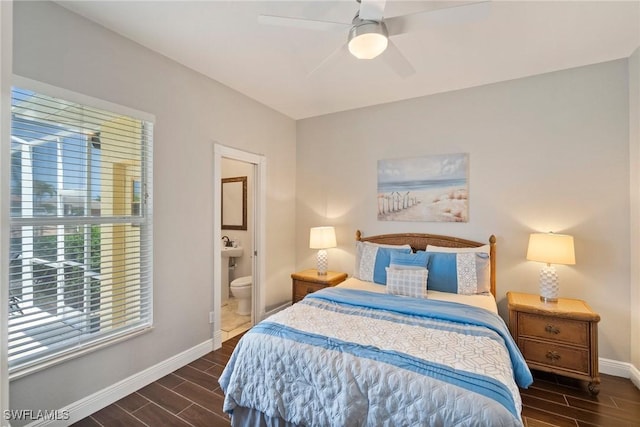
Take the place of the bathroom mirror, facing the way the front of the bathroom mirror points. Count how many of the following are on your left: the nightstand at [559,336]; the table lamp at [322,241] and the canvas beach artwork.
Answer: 3

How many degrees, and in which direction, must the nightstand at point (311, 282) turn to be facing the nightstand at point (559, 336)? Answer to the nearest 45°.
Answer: approximately 90° to its left

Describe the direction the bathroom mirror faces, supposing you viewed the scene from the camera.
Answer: facing the viewer and to the left of the viewer

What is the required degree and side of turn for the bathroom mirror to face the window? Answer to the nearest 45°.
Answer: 0° — it already faces it

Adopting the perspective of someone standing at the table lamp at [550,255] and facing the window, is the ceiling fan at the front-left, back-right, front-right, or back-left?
front-left

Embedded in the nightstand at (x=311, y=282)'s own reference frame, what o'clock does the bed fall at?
The bed is roughly at 10 o'clock from the nightstand.

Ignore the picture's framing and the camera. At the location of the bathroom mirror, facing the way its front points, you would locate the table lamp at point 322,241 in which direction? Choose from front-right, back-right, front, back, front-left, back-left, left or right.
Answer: left

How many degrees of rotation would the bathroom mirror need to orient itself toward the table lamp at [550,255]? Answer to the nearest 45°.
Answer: approximately 90° to its left

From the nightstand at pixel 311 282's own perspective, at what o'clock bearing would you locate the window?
The window is roughly at 12 o'clock from the nightstand.

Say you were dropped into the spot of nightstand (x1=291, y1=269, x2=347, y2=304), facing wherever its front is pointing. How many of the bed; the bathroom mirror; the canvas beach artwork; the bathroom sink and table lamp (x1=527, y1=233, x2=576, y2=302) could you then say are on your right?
2

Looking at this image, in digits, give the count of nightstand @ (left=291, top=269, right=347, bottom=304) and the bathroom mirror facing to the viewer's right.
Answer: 0

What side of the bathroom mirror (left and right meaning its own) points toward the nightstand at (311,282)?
left

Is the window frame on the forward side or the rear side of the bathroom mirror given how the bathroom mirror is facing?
on the forward side

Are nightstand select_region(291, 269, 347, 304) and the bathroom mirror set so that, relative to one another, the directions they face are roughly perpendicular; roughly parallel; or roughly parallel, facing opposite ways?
roughly parallel

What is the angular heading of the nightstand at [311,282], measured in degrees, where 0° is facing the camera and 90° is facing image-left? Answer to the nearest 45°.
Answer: approximately 45°
